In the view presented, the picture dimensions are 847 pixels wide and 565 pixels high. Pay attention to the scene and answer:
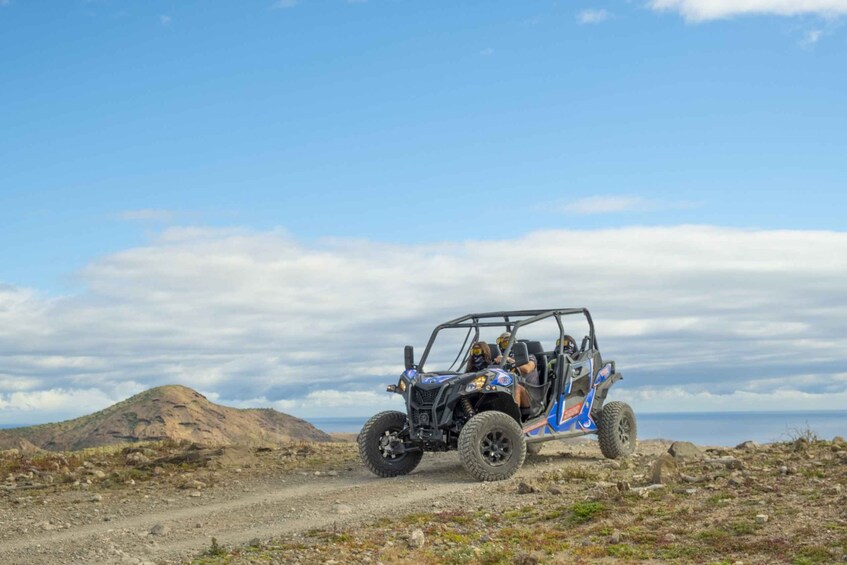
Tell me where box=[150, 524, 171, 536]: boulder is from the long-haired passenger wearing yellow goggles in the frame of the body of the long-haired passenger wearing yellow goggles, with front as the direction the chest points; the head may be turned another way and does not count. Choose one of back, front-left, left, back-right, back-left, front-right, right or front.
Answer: front

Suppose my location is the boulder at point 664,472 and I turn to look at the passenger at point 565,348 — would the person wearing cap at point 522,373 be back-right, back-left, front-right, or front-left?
front-left

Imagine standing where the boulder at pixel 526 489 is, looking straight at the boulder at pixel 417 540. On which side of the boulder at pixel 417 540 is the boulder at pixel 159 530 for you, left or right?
right

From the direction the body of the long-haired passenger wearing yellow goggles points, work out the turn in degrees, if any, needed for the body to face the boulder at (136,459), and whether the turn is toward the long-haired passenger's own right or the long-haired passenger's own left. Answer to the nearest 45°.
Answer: approximately 45° to the long-haired passenger's own right

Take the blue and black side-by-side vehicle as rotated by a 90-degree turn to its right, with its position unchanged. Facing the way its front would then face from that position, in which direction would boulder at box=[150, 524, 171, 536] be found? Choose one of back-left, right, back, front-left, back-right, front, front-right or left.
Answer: left

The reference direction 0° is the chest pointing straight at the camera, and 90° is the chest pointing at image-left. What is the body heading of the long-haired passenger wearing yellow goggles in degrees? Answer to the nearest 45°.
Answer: approximately 45°

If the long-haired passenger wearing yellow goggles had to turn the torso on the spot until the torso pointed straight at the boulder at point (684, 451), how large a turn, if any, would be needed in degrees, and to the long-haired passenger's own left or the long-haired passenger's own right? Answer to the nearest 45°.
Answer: approximately 135° to the long-haired passenger's own left

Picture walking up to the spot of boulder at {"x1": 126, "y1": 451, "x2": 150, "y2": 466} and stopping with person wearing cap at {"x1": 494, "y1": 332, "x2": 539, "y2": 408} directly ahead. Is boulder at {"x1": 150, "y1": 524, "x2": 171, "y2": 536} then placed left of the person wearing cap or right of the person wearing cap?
right

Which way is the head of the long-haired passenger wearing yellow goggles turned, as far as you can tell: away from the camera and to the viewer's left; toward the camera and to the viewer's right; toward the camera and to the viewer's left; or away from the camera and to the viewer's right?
toward the camera and to the viewer's left

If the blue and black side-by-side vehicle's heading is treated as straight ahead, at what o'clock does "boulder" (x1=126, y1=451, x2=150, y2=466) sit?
The boulder is roughly at 2 o'clock from the blue and black side-by-side vehicle.

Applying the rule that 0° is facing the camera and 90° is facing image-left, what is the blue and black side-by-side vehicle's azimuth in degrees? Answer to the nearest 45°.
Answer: approximately 45°

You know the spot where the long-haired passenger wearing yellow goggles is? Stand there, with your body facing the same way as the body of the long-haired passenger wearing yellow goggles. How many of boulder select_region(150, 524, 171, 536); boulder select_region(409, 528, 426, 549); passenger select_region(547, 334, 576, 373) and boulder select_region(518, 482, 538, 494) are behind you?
1

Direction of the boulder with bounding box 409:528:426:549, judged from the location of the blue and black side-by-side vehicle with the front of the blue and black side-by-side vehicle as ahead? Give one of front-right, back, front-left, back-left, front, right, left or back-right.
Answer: front-left

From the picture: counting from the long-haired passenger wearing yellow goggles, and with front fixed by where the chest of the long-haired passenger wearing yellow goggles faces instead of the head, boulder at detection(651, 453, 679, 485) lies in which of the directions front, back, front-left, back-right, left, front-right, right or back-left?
left

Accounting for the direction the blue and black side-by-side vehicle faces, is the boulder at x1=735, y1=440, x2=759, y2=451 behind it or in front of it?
behind

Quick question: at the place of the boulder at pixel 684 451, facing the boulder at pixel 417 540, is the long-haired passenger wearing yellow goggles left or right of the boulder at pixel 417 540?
right
